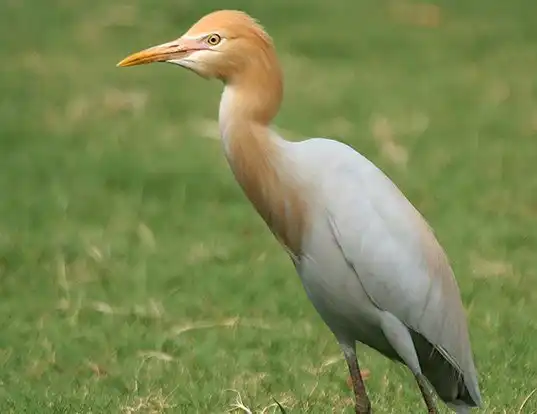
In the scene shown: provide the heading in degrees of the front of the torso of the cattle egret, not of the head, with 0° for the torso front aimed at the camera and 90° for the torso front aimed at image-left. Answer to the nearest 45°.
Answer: approximately 90°
